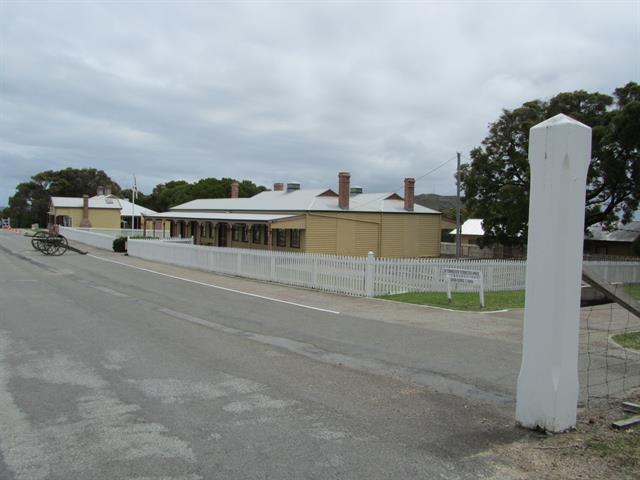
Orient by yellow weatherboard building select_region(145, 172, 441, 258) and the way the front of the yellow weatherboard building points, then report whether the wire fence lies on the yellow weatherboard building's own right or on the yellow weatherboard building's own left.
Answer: on the yellow weatherboard building's own left

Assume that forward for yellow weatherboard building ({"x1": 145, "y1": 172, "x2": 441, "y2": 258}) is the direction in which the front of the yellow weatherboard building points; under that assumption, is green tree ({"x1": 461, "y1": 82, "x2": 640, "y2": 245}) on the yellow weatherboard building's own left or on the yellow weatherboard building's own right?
on the yellow weatherboard building's own left

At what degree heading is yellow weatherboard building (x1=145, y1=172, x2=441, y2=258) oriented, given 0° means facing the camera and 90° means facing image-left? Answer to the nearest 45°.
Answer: approximately 45°

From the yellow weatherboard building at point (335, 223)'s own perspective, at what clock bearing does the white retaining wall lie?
The white retaining wall is roughly at 2 o'clock from the yellow weatherboard building.

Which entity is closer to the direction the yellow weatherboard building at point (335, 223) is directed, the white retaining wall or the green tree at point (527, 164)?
the white retaining wall

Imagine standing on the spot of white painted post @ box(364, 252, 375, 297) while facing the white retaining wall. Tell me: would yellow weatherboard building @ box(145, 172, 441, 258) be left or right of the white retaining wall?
right
